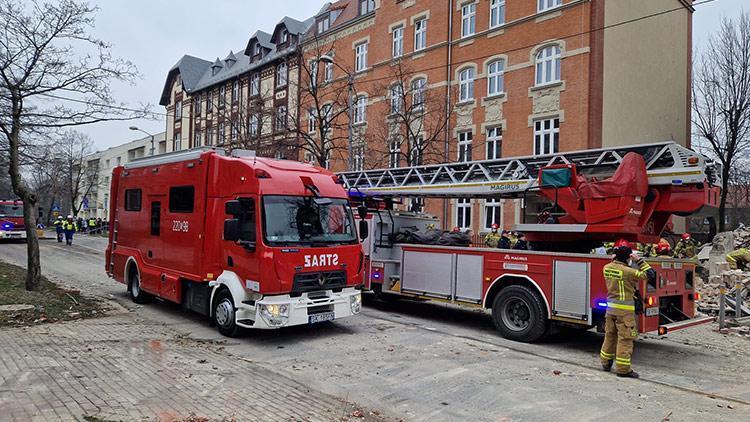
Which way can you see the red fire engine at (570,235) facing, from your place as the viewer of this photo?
facing away from the viewer and to the left of the viewer

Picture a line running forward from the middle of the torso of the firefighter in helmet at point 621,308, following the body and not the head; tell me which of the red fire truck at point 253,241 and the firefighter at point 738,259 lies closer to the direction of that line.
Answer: the firefighter

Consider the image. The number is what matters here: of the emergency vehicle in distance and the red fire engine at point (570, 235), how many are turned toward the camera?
1

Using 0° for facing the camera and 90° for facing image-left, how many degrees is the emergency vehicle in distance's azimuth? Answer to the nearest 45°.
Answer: approximately 0°

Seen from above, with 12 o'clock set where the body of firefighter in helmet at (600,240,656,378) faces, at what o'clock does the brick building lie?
The brick building is roughly at 10 o'clock from the firefighter in helmet.

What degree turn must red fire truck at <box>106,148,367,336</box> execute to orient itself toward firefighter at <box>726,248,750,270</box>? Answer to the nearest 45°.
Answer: approximately 45° to its left

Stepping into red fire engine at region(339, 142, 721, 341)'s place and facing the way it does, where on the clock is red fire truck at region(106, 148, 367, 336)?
The red fire truck is roughly at 10 o'clock from the red fire engine.

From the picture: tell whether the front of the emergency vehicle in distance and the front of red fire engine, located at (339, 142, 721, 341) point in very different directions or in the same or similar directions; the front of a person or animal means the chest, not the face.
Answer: very different directions
